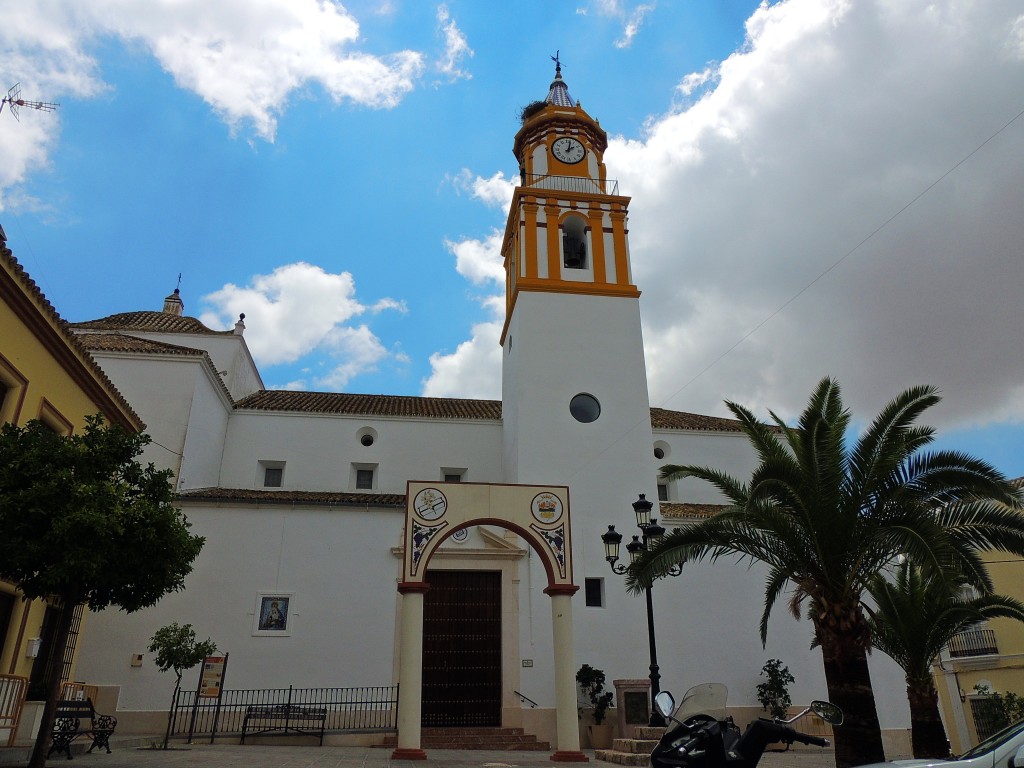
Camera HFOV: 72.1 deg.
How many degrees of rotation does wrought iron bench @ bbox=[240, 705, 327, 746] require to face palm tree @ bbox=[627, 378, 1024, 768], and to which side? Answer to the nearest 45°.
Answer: approximately 45° to its left

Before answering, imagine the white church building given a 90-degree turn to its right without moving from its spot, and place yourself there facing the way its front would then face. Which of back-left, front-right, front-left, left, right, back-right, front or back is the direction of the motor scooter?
left

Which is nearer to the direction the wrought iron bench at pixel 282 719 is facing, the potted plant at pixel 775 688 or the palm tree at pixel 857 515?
the palm tree

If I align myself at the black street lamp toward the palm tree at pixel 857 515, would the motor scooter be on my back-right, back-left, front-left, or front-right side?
front-right

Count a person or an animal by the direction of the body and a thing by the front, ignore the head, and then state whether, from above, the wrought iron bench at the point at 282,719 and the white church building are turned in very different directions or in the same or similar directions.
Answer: same or similar directions

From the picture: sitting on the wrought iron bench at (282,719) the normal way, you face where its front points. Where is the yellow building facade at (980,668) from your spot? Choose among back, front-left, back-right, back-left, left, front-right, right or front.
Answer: left

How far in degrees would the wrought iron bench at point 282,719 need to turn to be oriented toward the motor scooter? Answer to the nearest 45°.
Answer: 0° — it already faces it

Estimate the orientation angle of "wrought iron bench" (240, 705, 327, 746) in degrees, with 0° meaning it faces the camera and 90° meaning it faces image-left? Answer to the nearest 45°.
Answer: approximately 0°

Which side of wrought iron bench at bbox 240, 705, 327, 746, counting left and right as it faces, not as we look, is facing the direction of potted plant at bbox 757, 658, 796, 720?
left

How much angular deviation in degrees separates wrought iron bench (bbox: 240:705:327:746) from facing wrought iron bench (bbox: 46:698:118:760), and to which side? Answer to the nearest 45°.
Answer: approximately 45° to its right

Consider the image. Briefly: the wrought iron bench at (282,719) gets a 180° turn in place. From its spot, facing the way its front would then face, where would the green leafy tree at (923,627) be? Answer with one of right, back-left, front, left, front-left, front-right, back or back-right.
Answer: back-right

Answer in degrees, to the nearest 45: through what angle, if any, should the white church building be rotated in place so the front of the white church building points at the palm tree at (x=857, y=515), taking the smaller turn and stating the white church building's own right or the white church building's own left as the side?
approximately 45° to the white church building's own left

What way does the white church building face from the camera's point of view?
toward the camera

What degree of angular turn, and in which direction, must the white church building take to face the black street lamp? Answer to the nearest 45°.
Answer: approximately 45° to its left

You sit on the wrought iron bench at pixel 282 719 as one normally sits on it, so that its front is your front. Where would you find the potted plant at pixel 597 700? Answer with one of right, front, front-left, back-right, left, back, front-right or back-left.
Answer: left
